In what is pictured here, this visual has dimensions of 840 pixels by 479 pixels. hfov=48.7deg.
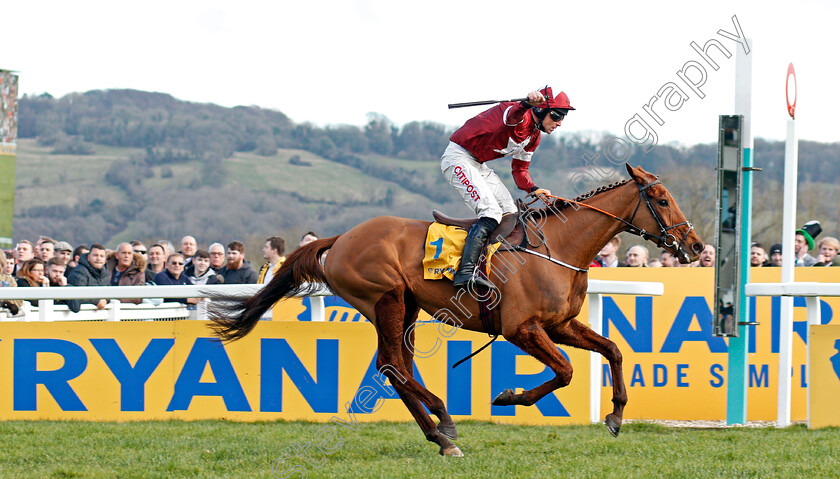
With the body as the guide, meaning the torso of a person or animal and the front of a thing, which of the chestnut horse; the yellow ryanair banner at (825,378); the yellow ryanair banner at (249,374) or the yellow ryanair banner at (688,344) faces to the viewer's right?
the chestnut horse

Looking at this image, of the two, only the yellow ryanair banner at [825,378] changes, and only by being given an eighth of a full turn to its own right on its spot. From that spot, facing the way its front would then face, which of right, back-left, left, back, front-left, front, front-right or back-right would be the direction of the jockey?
front

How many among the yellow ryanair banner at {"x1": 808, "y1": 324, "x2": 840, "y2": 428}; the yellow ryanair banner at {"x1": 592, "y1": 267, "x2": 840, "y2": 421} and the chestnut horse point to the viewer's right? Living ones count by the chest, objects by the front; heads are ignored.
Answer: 1

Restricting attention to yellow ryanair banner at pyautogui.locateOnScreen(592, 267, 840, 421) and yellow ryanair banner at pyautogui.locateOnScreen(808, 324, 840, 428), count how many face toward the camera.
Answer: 2

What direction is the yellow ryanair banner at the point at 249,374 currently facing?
toward the camera

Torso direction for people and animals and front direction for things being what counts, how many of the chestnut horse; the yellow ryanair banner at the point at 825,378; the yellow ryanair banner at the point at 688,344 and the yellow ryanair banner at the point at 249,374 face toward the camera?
3

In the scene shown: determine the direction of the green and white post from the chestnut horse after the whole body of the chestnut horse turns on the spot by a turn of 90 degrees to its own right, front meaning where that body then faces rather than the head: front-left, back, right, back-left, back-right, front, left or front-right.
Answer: back-left

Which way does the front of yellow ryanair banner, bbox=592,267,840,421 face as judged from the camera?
facing the viewer

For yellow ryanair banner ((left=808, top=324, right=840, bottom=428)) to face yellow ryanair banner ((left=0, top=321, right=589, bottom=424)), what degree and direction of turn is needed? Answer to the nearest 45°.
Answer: approximately 90° to its right

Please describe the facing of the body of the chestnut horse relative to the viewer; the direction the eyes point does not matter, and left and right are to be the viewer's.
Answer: facing to the right of the viewer

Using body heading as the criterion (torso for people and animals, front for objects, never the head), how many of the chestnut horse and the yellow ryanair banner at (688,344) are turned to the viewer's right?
1

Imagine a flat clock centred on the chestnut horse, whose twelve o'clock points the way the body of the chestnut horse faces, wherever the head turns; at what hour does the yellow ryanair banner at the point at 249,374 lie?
The yellow ryanair banner is roughly at 7 o'clock from the chestnut horse.

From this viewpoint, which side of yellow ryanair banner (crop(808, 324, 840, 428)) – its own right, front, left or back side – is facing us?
front
